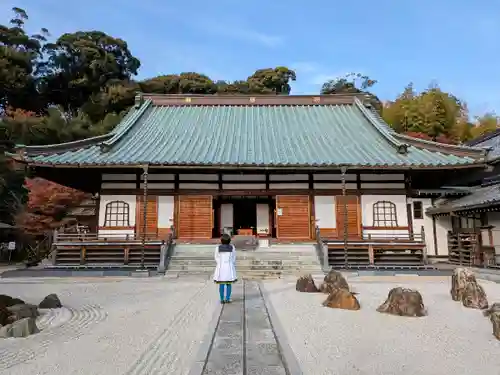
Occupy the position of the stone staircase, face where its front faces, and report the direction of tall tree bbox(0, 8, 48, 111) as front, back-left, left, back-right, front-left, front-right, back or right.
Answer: back-right

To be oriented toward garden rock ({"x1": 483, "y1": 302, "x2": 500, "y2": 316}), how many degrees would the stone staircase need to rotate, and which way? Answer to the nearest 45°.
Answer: approximately 45° to its left

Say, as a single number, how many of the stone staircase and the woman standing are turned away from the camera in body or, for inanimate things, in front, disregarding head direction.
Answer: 1

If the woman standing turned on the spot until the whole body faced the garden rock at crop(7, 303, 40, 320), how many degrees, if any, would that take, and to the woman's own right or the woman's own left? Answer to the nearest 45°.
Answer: approximately 90° to the woman's own left

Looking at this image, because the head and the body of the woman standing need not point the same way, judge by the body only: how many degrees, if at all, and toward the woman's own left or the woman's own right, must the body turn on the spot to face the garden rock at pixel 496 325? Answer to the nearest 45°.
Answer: approximately 135° to the woman's own right

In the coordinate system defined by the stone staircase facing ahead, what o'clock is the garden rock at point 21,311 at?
The garden rock is roughly at 1 o'clock from the stone staircase.

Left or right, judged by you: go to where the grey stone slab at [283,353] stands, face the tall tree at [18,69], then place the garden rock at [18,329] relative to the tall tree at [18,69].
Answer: left

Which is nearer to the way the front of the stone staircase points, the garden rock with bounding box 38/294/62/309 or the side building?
the garden rock

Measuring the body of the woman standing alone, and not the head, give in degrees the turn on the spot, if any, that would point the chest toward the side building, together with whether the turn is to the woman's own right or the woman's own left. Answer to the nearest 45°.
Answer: approximately 45° to the woman's own right

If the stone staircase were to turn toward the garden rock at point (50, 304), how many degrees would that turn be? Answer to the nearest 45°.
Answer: approximately 45° to its right

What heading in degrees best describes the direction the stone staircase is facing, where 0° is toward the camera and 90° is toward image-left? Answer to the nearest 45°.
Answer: approximately 0°

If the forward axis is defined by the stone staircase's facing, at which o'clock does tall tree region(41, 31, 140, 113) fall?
The tall tree is roughly at 5 o'clock from the stone staircase.

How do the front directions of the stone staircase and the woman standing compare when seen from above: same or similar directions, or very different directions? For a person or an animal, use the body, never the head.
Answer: very different directions

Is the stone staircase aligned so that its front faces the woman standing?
yes

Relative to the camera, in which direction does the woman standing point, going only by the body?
away from the camera

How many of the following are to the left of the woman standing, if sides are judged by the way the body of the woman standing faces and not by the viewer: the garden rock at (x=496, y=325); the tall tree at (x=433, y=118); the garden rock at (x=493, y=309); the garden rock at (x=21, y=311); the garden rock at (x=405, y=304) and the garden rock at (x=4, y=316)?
2

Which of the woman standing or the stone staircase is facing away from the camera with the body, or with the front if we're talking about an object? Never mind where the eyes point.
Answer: the woman standing
